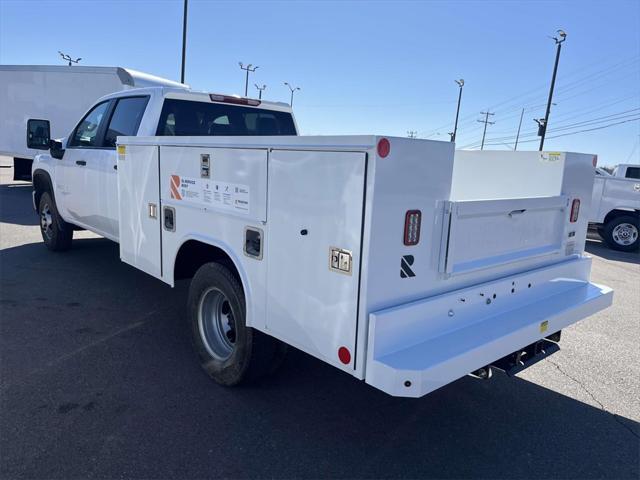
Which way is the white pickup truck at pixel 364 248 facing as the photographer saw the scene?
facing away from the viewer and to the left of the viewer

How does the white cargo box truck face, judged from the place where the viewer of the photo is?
facing the viewer and to the right of the viewer

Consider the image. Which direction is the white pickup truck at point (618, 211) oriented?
to the viewer's right

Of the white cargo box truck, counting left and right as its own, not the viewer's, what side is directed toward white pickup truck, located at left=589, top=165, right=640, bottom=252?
front

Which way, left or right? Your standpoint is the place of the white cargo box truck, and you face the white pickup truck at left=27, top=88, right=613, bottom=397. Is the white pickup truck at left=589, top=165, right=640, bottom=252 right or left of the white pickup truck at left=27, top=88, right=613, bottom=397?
left

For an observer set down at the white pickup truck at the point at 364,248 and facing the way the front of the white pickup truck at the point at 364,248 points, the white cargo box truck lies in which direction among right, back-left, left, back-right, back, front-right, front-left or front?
front

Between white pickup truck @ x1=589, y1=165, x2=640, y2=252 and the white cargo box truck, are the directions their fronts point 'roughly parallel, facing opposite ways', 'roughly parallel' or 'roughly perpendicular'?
roughly parallel

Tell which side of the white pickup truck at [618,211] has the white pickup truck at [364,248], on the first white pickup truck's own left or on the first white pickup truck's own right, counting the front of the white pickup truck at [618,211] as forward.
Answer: on the first white pickup truck's own right

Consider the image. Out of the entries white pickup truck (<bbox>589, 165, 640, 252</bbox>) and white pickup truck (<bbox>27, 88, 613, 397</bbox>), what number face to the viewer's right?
1

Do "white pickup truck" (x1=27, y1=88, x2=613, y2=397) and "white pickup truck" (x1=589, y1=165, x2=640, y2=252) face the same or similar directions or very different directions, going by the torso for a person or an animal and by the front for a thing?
very different directions

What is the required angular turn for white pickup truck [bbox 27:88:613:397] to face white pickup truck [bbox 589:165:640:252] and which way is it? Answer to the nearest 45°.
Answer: approximately 90° to its right

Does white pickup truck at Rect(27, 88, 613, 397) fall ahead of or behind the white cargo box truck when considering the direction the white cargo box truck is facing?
ahead

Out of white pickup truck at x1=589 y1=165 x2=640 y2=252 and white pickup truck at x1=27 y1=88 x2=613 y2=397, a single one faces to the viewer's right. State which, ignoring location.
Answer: white pickup truck at x1=589 y1=165 x2=640 y2=252
